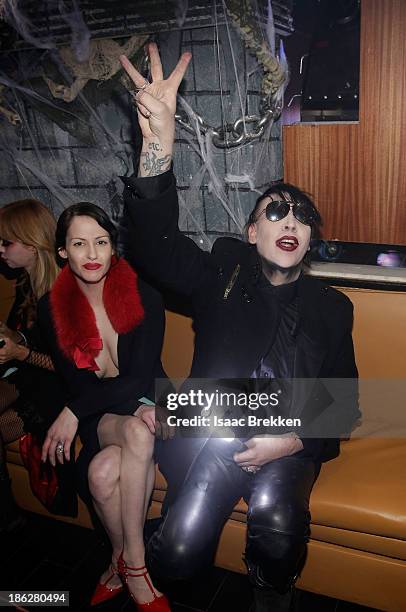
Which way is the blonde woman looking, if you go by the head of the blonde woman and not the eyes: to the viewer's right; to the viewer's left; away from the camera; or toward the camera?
to the viewer's left

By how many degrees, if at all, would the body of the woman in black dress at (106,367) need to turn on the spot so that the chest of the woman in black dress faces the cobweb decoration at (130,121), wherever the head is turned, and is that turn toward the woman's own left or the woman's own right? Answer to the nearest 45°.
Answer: approximately 180°

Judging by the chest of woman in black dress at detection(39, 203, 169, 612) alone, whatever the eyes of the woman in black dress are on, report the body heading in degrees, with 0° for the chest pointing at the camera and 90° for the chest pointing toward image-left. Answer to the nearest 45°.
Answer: approximately 0°

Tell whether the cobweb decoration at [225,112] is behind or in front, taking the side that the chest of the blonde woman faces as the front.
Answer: behind

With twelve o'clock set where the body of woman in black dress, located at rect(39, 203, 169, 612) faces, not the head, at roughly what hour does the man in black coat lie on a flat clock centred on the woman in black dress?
The man in black coat is roughly at 10 o'clock from the woman in black dress.

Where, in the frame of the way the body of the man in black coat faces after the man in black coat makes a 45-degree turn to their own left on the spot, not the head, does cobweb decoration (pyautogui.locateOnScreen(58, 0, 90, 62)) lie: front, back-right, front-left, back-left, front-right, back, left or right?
back

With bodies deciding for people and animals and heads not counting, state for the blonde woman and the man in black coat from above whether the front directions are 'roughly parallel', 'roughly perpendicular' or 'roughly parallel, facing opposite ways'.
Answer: roughly perpendicular

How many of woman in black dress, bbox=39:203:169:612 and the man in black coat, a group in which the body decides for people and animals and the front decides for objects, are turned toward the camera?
2

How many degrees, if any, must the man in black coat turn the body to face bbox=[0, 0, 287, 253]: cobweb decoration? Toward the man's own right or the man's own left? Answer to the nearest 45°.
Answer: approximately 135° to the man's own right
